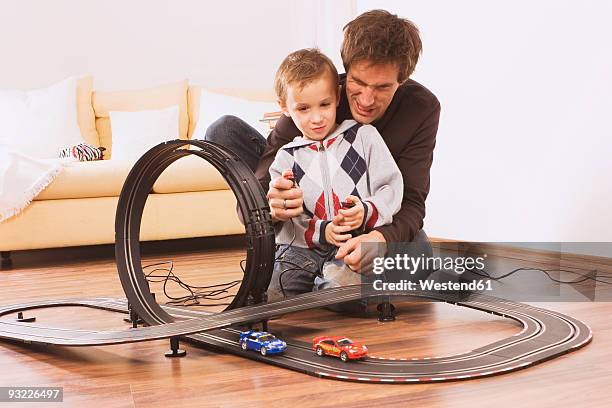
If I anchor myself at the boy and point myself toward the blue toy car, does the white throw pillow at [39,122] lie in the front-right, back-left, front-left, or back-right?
back-right

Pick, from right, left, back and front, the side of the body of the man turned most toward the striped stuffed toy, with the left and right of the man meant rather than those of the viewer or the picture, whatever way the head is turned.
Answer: right

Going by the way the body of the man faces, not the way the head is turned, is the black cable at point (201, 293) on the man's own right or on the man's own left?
on the man's own right

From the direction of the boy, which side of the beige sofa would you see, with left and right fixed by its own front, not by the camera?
front

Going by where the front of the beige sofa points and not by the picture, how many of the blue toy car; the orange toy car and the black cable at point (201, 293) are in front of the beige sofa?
3

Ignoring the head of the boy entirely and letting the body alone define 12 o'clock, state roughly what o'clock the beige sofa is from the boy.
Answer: The beige sofa is roughly at 5 o'clock from the boy.

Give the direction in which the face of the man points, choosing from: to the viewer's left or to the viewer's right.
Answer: to the viewer's left
